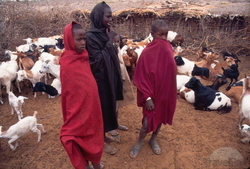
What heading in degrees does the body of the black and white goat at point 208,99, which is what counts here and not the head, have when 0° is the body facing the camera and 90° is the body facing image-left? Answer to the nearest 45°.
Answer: approximately 90°

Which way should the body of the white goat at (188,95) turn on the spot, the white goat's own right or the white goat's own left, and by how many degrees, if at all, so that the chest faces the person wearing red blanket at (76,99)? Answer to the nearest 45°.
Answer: approximately 45° to the white goat's own left

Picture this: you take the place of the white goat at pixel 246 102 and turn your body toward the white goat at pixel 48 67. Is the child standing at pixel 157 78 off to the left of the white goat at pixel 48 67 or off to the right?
left

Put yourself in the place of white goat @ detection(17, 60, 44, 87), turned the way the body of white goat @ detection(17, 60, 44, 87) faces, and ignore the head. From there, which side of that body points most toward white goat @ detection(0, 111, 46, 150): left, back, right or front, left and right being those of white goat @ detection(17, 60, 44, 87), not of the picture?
left

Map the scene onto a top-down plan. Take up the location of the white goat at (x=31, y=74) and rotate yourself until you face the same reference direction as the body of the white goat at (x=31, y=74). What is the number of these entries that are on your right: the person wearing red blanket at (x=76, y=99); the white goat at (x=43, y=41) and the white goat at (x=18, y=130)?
1

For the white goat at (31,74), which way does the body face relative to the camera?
to the viewer's left

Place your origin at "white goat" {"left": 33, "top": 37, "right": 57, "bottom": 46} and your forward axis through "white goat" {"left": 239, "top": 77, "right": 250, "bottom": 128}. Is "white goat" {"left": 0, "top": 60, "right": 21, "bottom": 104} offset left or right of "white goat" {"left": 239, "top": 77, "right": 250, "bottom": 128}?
right

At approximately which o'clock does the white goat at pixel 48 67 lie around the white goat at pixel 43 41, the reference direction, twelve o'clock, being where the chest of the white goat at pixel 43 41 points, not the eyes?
the white goat at pixel 48 67 is roughly at 9 o'clock from the white goat at pixel 43 41.

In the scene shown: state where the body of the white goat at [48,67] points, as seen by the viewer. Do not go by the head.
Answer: to the viewer's left

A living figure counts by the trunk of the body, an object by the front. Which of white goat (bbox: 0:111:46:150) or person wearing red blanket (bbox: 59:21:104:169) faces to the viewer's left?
the white goat
